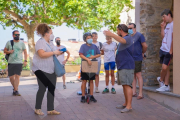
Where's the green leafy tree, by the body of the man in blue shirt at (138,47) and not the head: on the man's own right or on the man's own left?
on the man's own right

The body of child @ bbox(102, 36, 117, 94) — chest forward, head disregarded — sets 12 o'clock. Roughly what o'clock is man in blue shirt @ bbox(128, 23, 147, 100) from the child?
The man in blue shirt is roughly at 11 o'clock from the child.

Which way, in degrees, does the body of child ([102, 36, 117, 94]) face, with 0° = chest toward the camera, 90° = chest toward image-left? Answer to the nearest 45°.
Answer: approximately 0°

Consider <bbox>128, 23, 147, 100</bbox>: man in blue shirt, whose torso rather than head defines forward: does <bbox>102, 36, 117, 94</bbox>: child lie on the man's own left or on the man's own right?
on the man's own right

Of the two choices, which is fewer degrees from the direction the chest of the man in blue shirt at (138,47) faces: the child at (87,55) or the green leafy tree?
the child

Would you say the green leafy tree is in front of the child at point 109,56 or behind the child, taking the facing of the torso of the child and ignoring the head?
behind

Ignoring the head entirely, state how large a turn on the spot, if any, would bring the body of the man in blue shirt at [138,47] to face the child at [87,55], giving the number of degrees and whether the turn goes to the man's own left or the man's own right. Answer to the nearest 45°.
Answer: approximately 45° to the man's own right

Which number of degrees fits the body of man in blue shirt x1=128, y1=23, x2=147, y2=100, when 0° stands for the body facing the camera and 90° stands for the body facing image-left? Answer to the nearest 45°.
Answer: approximately 45°
